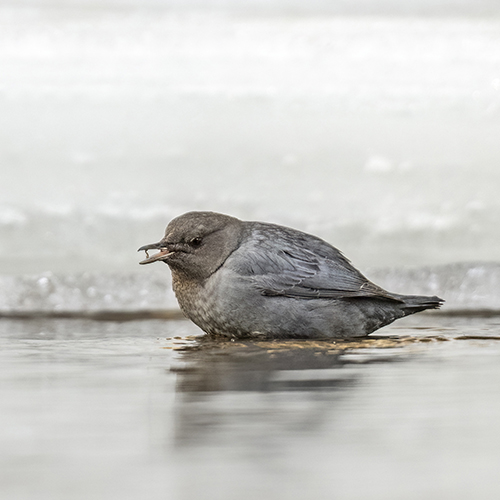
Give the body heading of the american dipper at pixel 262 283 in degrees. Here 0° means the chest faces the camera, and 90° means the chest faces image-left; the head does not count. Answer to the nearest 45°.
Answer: approximately 90°
